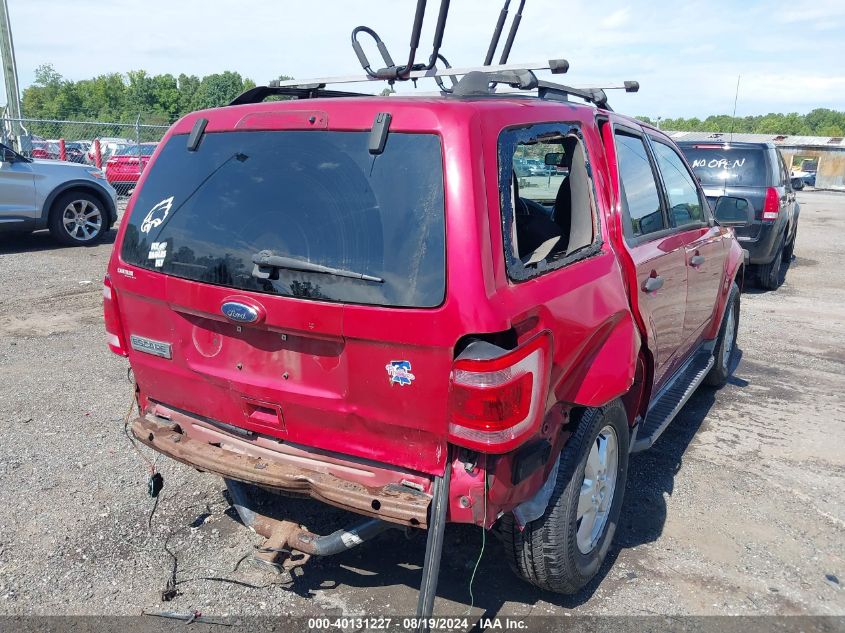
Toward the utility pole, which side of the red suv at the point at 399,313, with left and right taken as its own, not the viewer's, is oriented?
left

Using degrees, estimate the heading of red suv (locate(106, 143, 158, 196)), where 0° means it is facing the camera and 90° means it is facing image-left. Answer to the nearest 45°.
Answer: approximately 45°

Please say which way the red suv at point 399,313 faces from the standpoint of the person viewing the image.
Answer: facing away from the viewer and to the right of the viewer

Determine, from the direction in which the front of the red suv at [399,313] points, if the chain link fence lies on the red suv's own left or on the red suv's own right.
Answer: on the red suv's own left

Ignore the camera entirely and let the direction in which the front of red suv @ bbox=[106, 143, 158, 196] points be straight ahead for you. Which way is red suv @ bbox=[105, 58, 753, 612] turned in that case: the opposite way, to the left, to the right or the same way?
the opposite way

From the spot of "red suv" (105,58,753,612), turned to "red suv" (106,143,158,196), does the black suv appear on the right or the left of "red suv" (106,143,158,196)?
right

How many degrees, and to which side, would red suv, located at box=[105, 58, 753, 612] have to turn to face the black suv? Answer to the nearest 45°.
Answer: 0° — it already faces it
